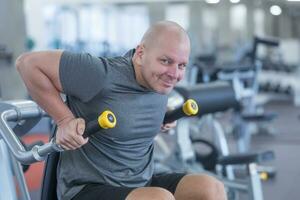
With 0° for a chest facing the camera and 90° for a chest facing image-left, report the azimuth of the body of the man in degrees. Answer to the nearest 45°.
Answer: approximately 315°

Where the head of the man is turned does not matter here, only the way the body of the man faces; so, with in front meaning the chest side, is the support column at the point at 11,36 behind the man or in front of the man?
behind
